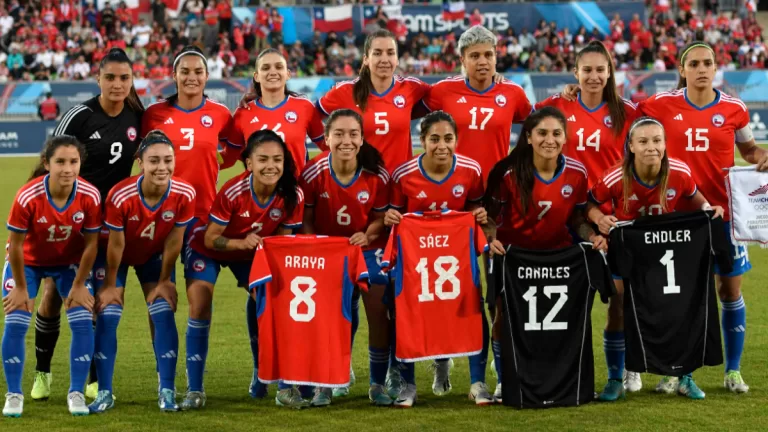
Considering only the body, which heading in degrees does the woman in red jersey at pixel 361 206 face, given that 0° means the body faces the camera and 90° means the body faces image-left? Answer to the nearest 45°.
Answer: approximately 0°

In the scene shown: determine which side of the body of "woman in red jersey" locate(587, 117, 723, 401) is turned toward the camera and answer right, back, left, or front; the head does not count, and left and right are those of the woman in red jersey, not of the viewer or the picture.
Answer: front

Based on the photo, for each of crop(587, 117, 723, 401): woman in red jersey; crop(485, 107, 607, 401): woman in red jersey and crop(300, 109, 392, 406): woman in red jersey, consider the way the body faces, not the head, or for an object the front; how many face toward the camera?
3

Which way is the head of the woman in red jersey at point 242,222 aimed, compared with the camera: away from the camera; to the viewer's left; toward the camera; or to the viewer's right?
toward the camera

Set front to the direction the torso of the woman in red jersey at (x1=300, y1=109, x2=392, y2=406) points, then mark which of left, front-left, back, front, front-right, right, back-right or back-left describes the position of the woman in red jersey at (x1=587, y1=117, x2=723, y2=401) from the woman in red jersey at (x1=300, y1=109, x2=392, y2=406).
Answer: left

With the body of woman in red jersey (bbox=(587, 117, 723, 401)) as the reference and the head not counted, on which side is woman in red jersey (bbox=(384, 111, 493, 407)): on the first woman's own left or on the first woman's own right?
on the first woman's own right

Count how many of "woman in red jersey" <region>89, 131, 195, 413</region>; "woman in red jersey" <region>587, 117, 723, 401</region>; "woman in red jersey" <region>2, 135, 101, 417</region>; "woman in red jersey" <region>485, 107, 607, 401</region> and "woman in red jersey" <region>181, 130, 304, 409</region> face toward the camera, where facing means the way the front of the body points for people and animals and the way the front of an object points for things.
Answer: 5

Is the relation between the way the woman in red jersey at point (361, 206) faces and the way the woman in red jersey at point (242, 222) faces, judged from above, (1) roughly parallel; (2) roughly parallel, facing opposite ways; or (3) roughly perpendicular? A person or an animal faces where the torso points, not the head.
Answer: roughly parallel

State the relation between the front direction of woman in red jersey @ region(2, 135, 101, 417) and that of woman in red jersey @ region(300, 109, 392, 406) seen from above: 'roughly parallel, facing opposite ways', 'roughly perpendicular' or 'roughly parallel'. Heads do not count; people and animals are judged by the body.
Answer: roughly parallel

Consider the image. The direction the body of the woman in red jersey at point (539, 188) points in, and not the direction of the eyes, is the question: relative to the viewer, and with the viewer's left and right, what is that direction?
facing the viewer

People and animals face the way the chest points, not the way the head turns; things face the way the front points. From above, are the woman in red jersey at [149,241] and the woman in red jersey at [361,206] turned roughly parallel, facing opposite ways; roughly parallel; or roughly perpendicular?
roughly parallel

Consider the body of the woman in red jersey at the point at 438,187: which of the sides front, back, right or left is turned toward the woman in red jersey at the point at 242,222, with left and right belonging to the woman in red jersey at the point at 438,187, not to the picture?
right

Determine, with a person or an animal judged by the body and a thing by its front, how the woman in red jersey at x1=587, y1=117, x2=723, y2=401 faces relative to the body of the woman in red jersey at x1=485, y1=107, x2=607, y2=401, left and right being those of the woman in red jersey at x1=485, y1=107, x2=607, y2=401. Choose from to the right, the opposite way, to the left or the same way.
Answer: the same way

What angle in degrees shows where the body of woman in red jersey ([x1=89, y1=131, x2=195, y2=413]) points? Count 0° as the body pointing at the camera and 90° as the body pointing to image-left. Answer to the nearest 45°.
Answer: approximately 0°

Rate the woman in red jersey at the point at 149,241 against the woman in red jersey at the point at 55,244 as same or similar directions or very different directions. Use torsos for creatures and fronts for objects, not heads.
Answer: same or similar directions
